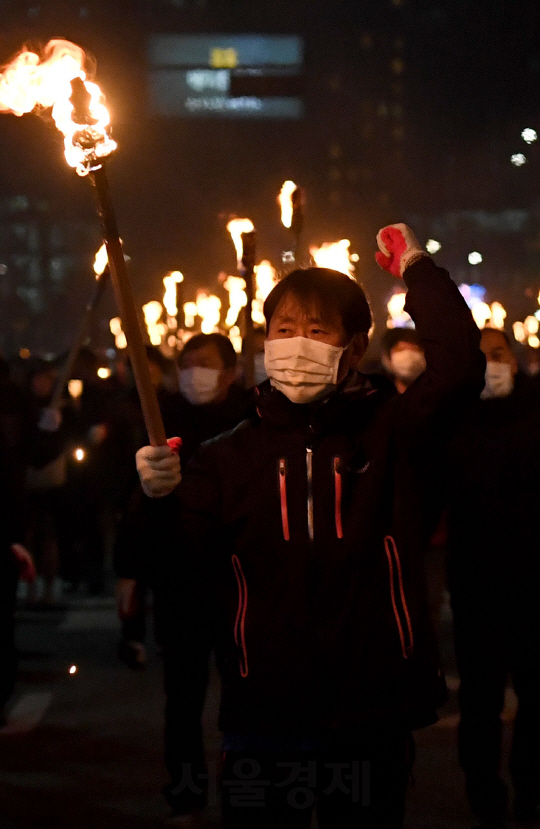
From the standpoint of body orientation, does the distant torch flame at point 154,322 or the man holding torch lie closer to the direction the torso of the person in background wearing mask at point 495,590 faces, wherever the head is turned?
the man holding torch

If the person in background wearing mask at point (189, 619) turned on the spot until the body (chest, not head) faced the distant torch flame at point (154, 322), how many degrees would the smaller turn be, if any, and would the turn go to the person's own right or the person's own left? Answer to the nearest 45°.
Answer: approximately 135° to the person's own right

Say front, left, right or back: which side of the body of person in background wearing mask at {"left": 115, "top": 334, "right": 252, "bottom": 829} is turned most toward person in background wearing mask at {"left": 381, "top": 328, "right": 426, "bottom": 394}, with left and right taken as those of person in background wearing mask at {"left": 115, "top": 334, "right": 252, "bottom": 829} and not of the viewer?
back

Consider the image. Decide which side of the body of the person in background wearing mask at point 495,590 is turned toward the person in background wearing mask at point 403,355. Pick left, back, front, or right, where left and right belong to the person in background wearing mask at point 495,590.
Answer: back

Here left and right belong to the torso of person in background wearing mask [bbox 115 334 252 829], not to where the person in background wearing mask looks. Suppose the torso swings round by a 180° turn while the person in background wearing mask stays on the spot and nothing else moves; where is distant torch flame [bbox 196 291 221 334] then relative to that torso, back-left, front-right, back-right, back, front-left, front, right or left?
front-left

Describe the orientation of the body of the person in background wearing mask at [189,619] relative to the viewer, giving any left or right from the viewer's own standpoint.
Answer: facing the viewer and to the left of the viewer

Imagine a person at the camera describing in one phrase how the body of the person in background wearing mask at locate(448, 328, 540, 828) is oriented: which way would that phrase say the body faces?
toward the camera

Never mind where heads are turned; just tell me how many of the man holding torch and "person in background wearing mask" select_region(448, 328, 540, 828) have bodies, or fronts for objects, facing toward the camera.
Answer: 2

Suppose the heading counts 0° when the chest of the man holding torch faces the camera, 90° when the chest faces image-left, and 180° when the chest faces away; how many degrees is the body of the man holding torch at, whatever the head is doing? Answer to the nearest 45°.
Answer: approximately 0°

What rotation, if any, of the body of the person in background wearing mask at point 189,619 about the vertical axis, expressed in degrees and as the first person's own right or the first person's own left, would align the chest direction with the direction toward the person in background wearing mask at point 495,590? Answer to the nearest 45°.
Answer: approximately 135° to the first person's own left
